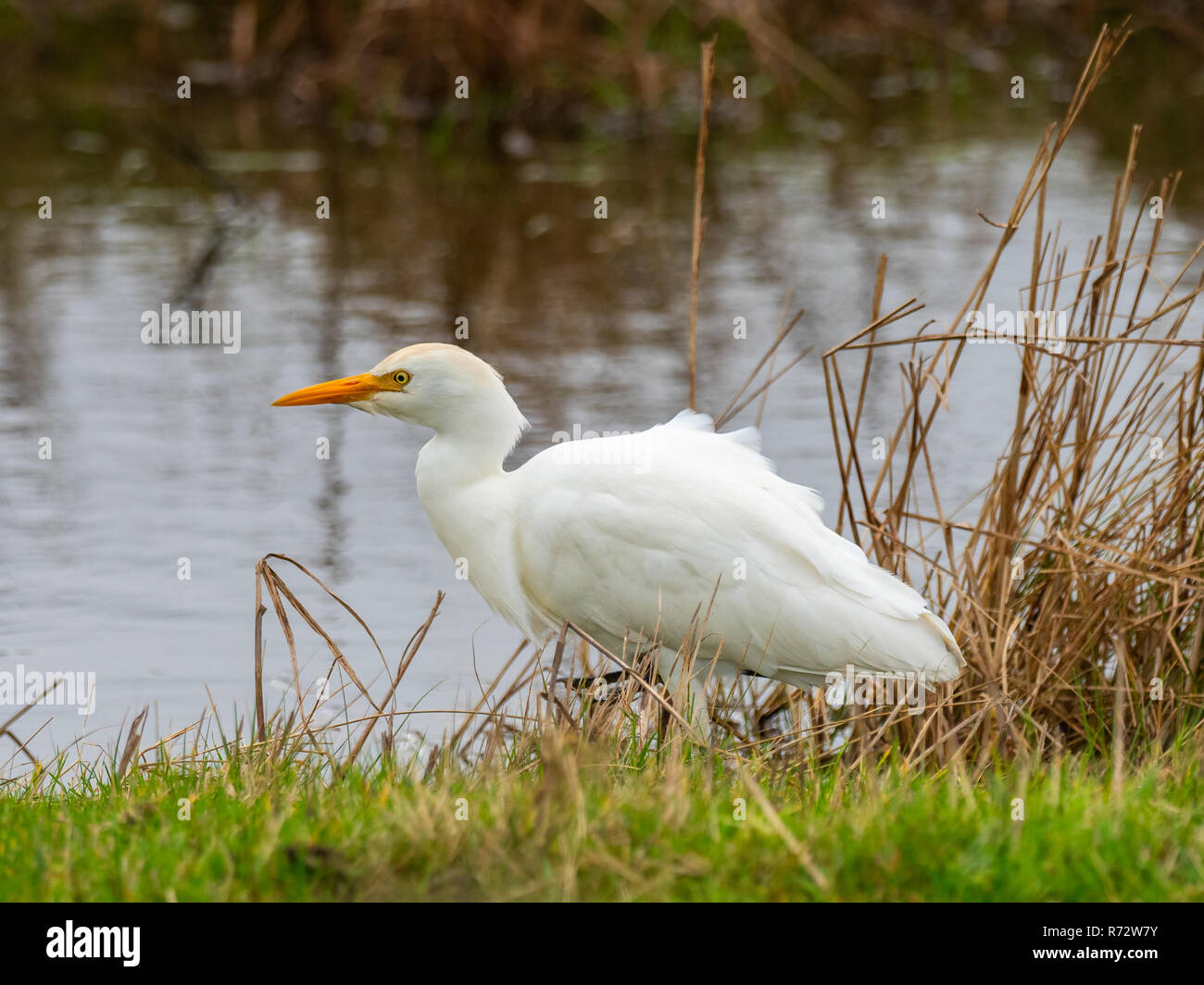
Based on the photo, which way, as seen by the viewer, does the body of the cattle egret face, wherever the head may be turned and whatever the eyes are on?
to the viewer's left
